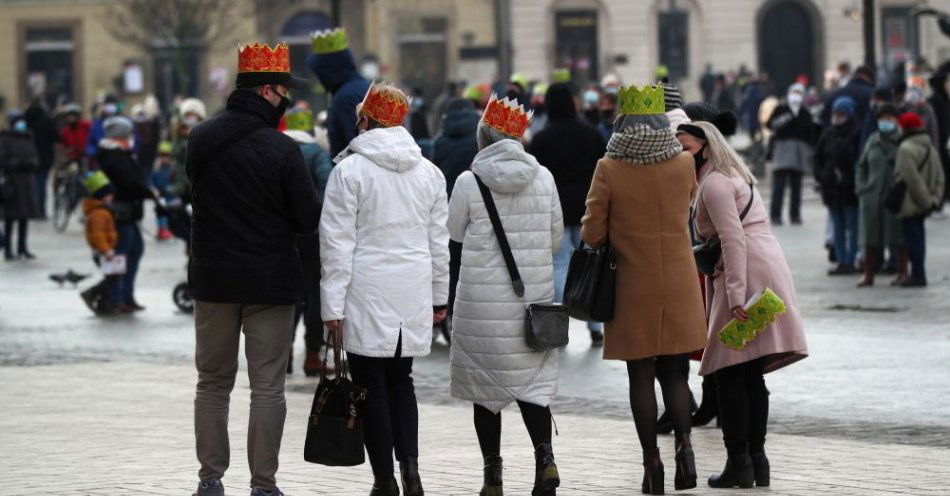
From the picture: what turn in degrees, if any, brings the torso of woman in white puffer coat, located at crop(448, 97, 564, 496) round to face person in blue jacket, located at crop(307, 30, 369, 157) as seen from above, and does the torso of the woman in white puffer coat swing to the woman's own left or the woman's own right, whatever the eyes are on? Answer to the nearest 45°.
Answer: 0° — they already face them

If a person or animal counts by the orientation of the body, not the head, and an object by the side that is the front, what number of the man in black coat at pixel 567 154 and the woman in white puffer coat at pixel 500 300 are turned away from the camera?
2

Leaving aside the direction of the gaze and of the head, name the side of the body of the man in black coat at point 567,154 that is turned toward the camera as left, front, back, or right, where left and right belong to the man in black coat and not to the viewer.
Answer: back

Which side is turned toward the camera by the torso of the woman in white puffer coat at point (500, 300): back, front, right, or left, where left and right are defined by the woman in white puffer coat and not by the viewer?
back

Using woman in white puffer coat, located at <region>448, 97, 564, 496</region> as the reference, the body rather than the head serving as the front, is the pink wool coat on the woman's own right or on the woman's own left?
on the woman's own right

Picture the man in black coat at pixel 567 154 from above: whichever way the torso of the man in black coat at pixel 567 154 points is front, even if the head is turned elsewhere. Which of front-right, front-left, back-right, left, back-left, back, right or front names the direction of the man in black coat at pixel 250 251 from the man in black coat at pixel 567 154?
back

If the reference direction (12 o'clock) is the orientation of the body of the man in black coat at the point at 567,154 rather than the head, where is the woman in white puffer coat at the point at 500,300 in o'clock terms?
The woman in white puffer coat is roughly at 6 o'clock from the man in black coat.

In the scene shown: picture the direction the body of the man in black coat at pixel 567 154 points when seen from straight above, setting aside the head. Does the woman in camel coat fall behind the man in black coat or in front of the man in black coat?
behind

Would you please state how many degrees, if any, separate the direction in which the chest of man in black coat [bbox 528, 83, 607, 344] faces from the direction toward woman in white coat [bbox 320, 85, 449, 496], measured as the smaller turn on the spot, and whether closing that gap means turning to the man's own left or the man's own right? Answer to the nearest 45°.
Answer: approximately 180°

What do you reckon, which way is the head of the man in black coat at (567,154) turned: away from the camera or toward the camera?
away from the camera
